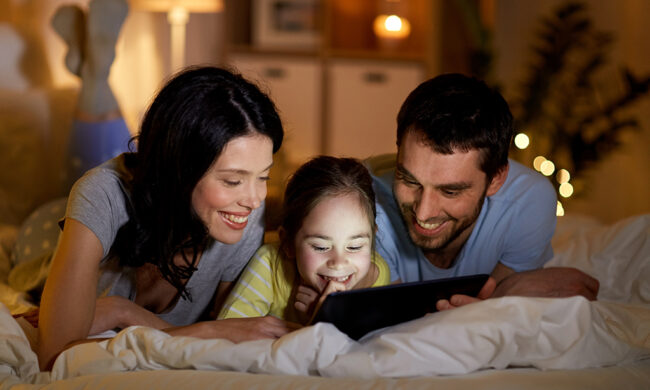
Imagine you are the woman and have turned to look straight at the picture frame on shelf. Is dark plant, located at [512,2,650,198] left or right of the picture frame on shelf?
right

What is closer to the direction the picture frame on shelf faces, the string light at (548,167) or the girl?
the girl

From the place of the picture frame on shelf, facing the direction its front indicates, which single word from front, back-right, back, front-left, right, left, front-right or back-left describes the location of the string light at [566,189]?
front-left

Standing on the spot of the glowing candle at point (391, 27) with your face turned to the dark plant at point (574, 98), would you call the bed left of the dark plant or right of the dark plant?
right

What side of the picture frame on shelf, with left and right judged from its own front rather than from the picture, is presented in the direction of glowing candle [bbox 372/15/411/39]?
left

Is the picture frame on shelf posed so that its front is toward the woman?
yes

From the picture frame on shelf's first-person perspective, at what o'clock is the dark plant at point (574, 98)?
The dark plant is roughly at 10 o'clock from the picture frame on shelf.

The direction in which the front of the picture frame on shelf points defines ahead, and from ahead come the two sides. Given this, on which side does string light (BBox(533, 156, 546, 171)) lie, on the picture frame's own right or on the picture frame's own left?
on the picture frame's own left

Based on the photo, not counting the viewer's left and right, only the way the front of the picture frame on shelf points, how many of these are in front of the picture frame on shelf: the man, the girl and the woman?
3

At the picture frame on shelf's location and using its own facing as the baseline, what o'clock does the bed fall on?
The bed is roughly at 12 o'clock from the picture frame on shelf.

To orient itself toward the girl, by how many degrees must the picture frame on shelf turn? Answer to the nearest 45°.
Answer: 0° — it already faces them

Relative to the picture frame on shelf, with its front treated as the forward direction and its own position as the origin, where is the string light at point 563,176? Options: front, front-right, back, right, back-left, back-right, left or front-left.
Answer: front-left

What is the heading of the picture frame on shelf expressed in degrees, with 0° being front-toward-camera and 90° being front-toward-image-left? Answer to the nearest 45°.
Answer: approximately 0°
